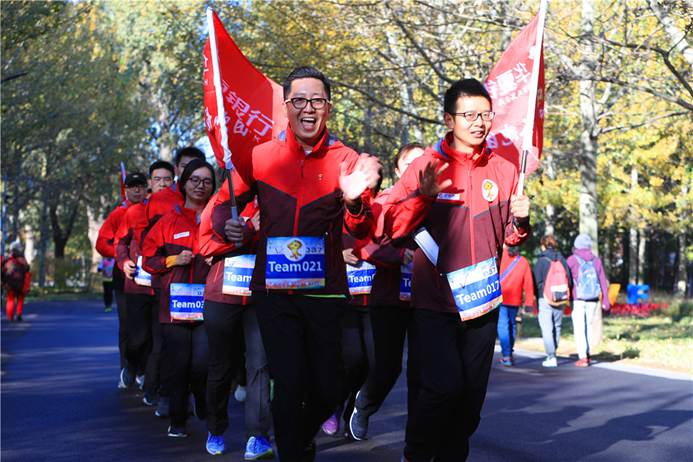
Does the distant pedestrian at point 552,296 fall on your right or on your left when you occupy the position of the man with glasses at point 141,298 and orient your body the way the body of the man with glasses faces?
on your left

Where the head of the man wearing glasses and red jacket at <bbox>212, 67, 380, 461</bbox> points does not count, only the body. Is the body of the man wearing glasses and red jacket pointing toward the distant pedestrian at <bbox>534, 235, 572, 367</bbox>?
no

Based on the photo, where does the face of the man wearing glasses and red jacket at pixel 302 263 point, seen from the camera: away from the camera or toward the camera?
toward the camera

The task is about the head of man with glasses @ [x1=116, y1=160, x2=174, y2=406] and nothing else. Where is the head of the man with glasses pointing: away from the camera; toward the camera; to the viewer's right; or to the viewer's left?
toward the camera

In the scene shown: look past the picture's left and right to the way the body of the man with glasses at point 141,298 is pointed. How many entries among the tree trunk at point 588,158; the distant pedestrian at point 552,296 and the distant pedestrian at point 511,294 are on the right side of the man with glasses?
0

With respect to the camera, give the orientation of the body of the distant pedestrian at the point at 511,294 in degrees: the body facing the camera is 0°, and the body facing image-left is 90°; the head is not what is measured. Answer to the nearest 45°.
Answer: approximately 180°

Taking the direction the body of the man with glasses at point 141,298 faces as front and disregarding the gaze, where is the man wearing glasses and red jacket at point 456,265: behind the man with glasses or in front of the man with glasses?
in front

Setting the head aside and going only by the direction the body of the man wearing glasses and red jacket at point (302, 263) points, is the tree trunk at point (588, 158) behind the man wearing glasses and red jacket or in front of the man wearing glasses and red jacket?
behind

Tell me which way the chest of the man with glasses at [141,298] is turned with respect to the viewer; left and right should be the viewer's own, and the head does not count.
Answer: facing the viewer

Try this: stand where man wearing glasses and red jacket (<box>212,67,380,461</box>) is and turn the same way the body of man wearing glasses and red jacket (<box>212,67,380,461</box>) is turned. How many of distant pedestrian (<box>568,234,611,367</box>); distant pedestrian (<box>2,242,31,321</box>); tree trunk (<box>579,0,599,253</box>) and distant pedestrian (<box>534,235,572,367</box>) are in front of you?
0

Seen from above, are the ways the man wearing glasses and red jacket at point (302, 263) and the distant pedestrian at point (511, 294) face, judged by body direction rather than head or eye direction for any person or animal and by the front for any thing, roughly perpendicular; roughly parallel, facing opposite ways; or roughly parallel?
roughly parallel, facing opposite ways

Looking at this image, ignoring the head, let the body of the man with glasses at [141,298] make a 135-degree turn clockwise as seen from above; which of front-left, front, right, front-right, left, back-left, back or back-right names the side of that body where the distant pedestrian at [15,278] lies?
front-right

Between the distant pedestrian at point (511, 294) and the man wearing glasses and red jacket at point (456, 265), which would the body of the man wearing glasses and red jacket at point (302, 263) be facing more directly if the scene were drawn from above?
the man wearing glasses and red jacket

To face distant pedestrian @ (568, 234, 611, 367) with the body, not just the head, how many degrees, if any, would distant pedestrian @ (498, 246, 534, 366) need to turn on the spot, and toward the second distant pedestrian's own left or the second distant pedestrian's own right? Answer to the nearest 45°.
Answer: approximately 90° to the second distant pedestrian's own right

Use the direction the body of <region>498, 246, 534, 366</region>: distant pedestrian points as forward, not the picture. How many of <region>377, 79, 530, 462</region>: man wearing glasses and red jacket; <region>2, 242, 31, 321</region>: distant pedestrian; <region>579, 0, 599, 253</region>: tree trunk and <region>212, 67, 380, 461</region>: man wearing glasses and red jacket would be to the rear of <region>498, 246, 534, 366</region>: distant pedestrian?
2

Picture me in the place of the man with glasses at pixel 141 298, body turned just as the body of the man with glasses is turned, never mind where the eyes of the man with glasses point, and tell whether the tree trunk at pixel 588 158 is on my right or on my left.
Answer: on my left

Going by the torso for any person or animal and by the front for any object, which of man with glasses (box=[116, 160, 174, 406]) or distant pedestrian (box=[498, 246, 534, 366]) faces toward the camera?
the man with glasses

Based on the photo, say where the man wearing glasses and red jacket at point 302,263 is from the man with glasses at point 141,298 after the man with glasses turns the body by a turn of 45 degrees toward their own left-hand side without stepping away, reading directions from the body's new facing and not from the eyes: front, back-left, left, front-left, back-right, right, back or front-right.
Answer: front-right

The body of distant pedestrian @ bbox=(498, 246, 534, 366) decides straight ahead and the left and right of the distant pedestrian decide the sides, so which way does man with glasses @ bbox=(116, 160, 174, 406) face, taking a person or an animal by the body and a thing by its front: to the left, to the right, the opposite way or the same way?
the opposite way
